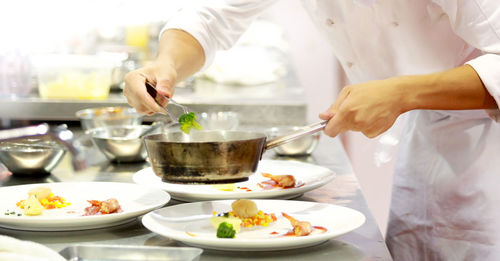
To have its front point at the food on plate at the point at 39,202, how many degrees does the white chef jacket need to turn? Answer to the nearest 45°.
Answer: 0° — it already faces it

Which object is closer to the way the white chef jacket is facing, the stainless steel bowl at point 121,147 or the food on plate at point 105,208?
the food on plate

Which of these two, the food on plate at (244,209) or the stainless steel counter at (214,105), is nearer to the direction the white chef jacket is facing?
the food on plate

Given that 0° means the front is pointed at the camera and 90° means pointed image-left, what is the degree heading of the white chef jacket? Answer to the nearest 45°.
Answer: approximately 45°

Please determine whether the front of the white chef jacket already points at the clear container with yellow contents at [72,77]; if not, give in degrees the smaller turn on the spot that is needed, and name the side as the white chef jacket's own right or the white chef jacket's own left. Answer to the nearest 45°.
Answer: approximately 90° to the white chef jacket's own right

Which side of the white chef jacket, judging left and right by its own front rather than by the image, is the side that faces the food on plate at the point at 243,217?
front

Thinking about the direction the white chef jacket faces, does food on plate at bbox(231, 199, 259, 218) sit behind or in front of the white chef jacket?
in front

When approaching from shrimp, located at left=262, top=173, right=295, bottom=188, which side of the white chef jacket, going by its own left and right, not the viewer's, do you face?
front

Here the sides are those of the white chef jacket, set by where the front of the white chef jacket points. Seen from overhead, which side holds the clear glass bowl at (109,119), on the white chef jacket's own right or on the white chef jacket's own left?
on the white chef jacket's own right

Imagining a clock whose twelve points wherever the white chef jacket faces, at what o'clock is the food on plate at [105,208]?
The food on plate is roughly at 12 o'clock from the white chef jacket.

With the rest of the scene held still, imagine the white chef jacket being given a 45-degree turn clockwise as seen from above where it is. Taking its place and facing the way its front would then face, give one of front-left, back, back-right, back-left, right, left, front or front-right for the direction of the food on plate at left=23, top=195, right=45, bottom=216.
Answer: front-left

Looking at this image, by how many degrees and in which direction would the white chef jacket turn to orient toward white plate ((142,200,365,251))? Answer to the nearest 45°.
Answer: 0° — it already faces it

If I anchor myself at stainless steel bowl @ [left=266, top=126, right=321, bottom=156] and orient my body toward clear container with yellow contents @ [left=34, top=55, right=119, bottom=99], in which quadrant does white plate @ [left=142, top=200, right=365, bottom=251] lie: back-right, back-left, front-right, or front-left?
back-left

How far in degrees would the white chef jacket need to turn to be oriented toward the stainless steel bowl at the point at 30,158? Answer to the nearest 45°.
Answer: approximately 45° to its right

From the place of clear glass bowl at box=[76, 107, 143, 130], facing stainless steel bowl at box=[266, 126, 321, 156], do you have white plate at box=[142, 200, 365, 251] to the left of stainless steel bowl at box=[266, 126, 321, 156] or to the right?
right

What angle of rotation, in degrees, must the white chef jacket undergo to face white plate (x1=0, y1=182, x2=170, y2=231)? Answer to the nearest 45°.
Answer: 0° — it already faces it
